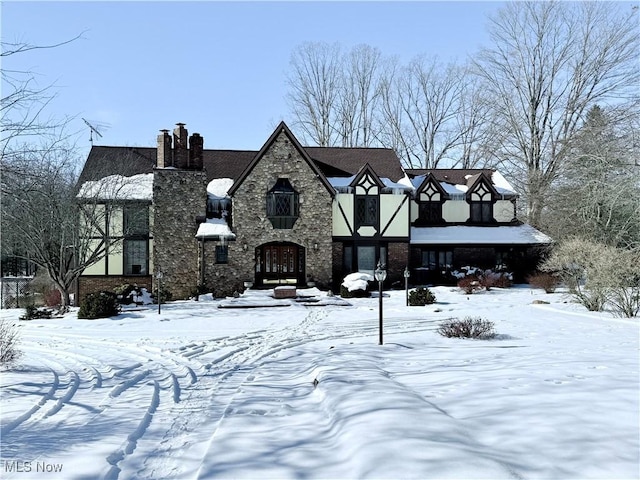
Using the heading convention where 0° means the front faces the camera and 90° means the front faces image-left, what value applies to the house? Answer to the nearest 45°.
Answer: approximately 0°

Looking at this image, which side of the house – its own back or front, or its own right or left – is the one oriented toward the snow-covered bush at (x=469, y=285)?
left

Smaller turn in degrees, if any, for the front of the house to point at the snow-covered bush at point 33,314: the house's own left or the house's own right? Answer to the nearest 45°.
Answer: approximately 45° to the house's own right

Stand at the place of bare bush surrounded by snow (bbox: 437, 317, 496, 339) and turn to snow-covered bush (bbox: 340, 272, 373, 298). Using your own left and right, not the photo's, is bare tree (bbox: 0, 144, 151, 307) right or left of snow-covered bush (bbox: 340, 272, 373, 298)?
left

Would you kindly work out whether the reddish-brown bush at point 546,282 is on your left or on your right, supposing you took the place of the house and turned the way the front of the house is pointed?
on your left
